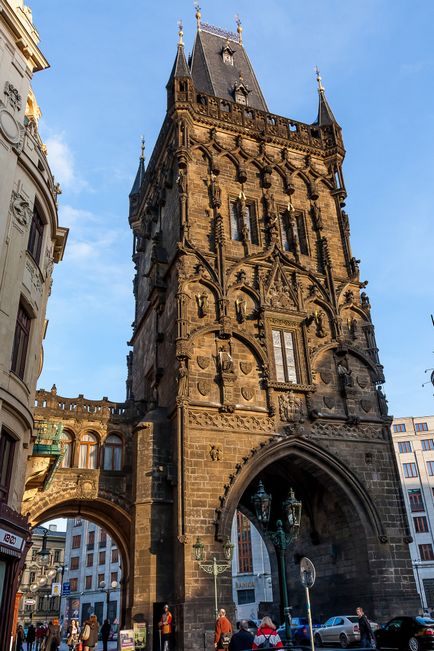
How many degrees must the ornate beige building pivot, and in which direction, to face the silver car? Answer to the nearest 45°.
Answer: approximately 90° to its left

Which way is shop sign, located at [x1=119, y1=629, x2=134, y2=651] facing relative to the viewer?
toward the camera

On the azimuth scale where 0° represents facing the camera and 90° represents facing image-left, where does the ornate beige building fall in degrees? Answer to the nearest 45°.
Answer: approximately 315°

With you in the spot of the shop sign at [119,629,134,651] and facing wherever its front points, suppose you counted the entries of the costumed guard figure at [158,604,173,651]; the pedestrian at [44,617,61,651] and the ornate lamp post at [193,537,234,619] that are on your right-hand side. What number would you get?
1

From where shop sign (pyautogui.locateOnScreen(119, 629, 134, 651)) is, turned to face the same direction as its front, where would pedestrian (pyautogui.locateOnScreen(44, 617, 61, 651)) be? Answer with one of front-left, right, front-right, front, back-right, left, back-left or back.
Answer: right

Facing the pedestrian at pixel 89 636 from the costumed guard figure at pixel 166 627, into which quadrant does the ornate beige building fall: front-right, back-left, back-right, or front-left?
front-left

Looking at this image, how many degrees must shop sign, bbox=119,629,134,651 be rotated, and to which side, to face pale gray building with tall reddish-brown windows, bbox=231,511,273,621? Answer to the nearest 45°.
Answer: approximately 180°

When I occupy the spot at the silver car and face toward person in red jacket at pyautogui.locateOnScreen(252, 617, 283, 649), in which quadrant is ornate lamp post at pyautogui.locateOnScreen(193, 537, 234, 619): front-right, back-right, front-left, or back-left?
front-right

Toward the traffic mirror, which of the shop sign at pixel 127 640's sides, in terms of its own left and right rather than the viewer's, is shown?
front

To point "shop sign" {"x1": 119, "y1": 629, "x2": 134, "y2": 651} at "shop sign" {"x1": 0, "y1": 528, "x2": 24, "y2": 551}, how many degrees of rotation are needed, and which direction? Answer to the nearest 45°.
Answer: approximately 45° to its right

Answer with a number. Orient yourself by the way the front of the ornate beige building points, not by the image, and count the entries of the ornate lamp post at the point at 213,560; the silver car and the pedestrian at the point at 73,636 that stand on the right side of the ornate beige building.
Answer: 0

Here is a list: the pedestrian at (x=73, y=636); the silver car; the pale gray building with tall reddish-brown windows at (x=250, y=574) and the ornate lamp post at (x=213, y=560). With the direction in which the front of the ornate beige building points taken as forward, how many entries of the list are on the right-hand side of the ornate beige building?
0

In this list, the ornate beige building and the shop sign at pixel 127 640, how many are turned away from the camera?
0

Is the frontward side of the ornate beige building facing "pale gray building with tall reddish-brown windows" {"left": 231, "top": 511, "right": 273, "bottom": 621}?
no
